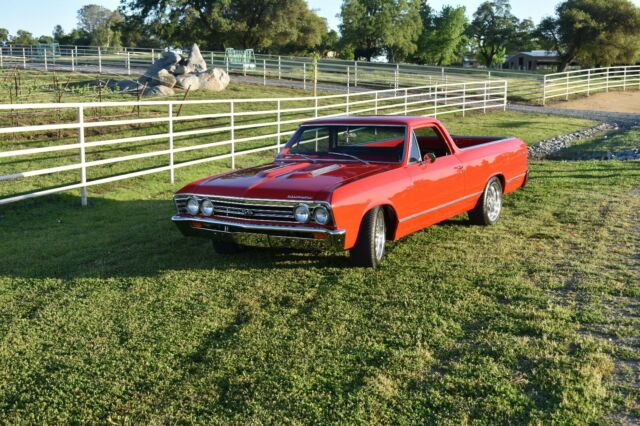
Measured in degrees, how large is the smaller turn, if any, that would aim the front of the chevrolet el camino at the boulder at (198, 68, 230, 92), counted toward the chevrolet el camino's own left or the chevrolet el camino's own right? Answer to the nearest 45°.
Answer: approximately 135° to the chevrolet el camino's own right

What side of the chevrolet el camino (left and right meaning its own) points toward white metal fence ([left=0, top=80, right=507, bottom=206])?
right

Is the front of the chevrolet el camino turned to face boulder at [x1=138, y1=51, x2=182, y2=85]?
no

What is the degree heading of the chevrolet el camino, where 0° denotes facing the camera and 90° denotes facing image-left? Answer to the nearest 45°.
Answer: approximately 45°

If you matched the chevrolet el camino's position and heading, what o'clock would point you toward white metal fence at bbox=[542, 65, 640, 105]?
The white metal fence is roughly at 5 o'clock from the chevrolet el camino.

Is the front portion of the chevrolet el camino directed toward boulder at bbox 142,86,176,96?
no

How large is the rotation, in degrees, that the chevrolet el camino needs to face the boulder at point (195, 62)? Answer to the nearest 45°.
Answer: approximately 135° to its right

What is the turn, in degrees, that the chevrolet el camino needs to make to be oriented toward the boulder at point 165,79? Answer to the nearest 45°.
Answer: approximately 135° to its right
